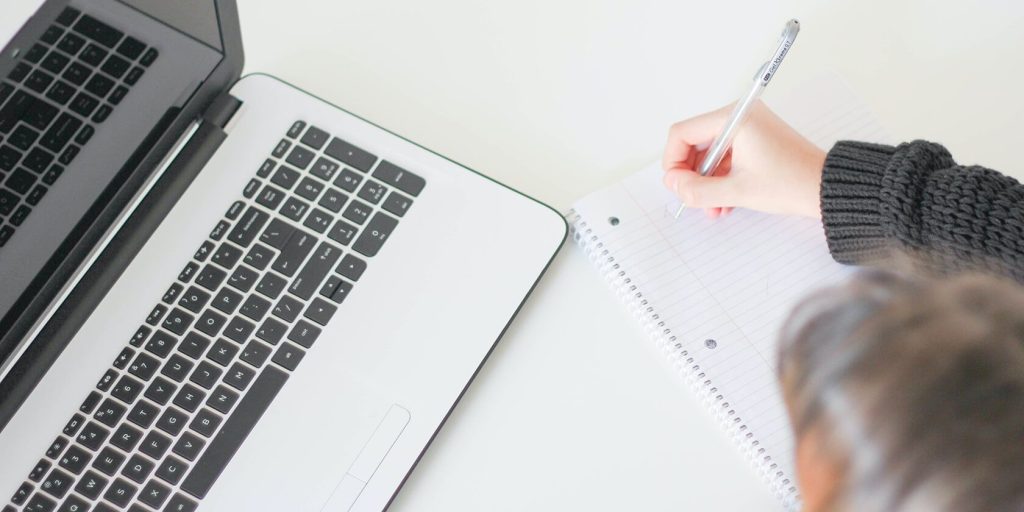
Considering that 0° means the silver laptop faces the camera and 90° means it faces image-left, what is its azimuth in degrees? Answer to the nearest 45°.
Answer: approximately 315°
